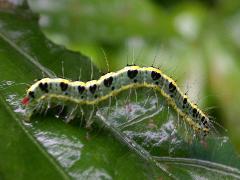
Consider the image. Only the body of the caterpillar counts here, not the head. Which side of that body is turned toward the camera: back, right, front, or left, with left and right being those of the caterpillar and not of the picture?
left
